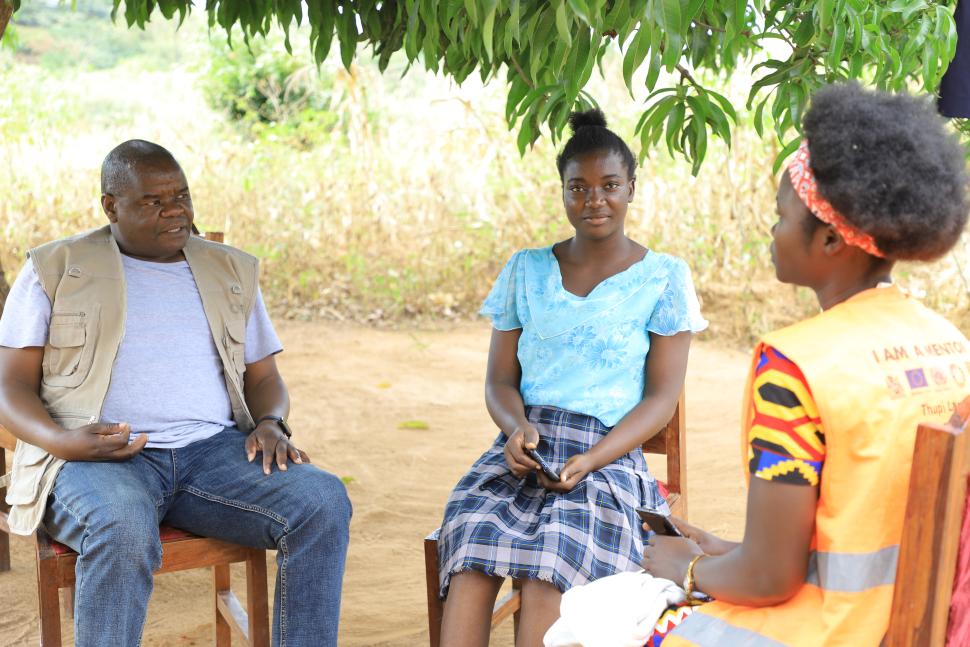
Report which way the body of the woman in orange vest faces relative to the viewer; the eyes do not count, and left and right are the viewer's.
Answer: facing away from the viewer and to the left of the viewer

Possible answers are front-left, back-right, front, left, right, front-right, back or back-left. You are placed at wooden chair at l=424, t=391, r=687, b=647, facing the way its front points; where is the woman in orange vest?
front-left

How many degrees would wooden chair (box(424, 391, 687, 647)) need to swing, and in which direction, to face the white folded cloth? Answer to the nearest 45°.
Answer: approximately 45° to its left

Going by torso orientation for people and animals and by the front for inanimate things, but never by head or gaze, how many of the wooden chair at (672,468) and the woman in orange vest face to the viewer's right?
0

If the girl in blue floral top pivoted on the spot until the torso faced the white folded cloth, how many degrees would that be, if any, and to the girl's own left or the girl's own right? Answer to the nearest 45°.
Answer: approximately 45° to the girl's own left

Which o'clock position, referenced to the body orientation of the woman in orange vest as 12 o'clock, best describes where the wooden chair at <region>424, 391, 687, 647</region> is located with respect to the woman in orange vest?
The wooden chair is roughly at 1 o'clock from the woman in orange vest.

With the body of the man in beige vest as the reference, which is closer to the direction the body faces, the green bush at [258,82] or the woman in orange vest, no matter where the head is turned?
the woman in orange vest
